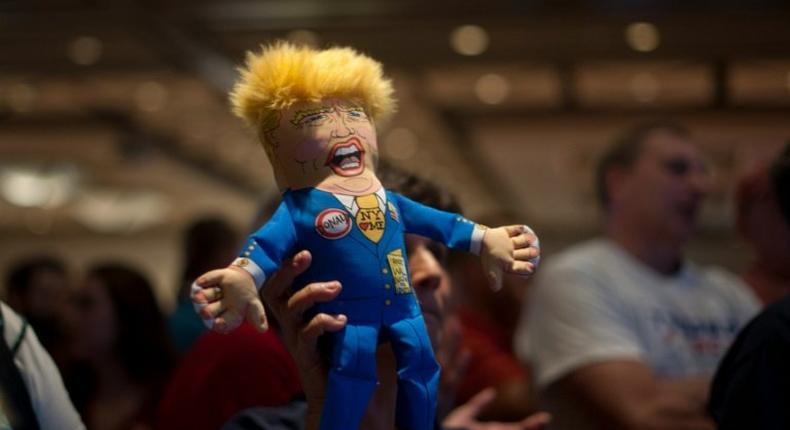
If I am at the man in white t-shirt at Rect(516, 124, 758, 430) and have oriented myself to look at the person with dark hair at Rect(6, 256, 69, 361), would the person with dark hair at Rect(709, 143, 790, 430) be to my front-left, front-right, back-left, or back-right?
back-left

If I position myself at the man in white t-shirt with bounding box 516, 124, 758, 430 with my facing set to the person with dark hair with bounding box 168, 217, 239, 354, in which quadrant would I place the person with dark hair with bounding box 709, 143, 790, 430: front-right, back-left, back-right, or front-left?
back-left

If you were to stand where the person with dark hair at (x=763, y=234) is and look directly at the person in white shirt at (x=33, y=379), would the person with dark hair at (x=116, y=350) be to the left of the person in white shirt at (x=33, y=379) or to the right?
right

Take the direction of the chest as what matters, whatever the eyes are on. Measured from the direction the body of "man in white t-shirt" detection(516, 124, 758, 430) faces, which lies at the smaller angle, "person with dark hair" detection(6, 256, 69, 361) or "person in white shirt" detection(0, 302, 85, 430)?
the person in white shirt

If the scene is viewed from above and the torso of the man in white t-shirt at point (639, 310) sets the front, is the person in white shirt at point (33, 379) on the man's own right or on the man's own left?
on the man's own right

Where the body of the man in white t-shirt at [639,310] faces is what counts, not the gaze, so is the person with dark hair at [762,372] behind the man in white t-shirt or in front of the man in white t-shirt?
in front
